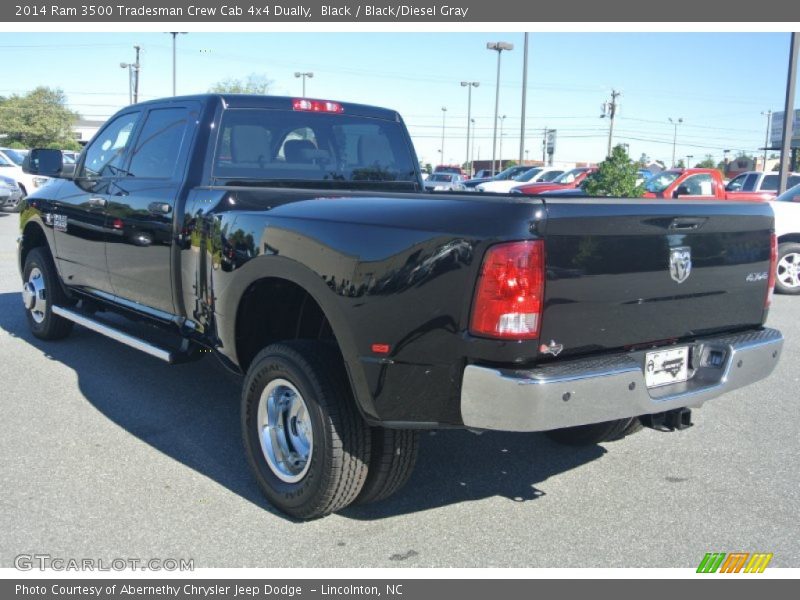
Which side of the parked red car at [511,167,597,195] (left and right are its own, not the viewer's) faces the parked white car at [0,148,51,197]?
front

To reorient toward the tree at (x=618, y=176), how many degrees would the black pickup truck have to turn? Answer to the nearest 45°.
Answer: approximately 45° to its right

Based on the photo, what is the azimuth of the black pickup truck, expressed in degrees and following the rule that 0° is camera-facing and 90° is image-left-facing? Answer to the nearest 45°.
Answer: approximately 135°

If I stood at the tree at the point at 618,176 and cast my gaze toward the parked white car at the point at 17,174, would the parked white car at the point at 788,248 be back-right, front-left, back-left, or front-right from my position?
back-left

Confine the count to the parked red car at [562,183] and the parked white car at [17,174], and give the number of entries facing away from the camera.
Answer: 0

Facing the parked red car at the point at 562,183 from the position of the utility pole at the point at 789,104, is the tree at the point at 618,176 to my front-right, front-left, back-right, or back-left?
front-left

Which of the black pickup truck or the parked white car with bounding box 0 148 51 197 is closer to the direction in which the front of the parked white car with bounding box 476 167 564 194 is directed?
the parked white car

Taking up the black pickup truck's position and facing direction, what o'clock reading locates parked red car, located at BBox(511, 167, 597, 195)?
The parked red car is roughly at 2 o'clock from the black pickup truck.

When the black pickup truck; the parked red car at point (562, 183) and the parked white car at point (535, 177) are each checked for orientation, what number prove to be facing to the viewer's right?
0

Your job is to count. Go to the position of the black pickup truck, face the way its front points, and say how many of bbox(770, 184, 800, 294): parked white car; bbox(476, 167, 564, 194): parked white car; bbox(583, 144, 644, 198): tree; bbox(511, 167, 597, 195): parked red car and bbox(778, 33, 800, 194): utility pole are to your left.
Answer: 0

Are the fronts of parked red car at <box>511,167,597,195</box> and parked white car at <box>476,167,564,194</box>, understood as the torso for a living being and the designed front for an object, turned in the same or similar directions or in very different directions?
same or similar directions

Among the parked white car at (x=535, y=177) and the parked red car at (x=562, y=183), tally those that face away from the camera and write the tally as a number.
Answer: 0

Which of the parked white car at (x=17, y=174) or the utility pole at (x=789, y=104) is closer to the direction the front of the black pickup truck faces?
the parked white car
